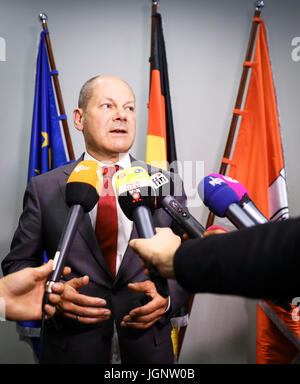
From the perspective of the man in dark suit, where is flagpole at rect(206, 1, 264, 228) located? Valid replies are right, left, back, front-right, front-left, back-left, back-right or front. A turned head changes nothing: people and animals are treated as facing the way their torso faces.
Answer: back-left

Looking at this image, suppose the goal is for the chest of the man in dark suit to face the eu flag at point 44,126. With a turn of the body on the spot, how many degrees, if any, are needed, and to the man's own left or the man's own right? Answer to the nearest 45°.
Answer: approximately 180°

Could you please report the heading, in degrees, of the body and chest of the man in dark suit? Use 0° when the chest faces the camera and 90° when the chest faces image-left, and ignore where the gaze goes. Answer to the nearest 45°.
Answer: approximately 0°

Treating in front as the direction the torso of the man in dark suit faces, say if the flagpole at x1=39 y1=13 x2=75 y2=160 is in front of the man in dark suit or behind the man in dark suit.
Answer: behind

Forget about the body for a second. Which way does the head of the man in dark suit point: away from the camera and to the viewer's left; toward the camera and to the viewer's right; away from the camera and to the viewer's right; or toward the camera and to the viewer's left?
toward the camera and to the viewer's right

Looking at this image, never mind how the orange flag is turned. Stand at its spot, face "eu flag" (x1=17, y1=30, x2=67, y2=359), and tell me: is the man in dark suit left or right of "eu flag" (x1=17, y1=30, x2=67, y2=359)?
left

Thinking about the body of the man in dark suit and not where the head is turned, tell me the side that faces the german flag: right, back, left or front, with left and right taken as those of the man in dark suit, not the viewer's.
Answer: back
